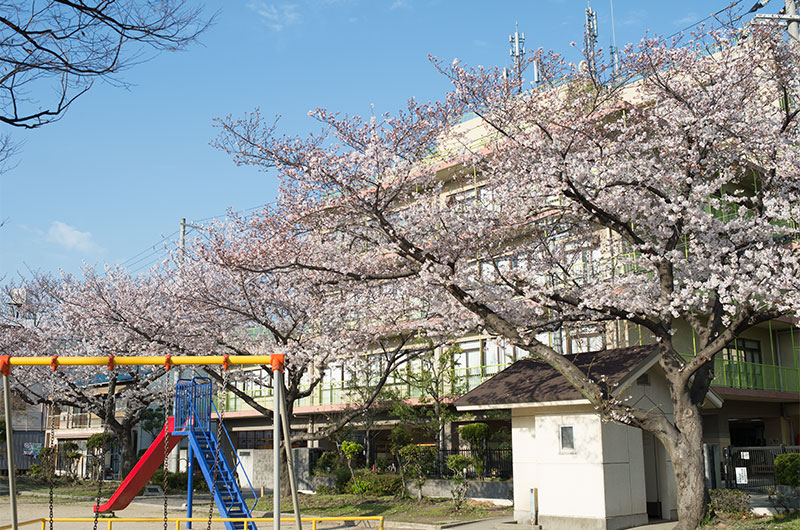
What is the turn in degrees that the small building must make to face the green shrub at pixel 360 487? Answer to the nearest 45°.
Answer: approximately 180°

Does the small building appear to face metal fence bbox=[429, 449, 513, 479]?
no

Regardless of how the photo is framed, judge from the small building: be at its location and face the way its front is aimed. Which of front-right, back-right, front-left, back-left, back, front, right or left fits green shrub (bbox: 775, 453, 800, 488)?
left

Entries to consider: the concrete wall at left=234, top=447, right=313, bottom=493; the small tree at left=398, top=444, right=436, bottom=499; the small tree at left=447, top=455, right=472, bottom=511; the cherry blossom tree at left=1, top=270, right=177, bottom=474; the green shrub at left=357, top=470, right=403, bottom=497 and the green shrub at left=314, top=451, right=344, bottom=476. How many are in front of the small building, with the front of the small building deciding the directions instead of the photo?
0

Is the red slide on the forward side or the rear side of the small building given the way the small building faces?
on the rear side

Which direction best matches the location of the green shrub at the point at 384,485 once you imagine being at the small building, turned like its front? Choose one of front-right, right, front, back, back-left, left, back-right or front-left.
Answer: back

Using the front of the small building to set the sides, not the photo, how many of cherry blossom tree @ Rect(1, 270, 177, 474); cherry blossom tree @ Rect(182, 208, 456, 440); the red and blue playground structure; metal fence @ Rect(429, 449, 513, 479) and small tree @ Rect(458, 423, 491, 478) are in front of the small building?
0

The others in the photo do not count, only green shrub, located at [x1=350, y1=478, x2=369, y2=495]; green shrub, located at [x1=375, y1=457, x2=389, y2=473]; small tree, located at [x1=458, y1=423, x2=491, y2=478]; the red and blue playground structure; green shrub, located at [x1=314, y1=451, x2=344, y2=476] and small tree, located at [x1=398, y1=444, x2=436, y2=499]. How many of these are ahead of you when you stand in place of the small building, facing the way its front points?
0

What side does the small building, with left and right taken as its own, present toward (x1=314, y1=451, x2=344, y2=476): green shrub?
back

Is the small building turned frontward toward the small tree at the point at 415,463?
no
